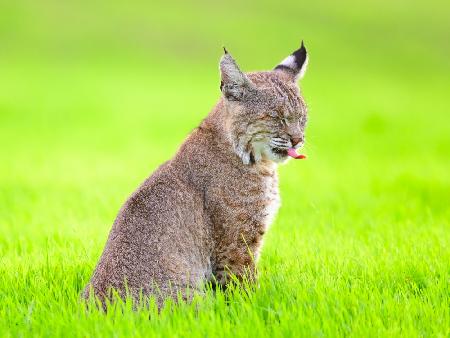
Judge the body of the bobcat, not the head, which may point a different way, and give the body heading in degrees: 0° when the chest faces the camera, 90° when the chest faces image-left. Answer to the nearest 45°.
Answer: approximately 270°
